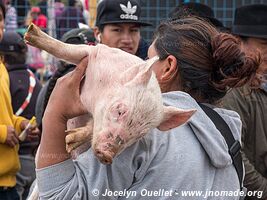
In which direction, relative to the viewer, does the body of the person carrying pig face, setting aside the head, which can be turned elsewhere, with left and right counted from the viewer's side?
facing away from the viewer and to the left of the viewer

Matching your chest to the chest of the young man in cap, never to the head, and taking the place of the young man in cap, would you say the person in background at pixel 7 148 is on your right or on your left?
on your right

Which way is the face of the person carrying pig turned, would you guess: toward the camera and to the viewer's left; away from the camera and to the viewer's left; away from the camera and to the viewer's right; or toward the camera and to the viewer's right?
away from the camera and to the viewer's left

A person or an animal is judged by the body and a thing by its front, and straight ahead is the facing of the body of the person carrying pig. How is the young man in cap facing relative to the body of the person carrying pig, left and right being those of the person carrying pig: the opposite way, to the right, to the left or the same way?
the opposite way

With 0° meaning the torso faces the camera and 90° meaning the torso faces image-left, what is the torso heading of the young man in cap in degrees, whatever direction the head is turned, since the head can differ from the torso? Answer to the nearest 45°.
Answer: approximately 315°

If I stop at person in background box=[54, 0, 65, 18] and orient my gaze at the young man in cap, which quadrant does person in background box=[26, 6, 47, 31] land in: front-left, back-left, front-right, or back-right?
back-right
